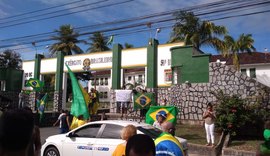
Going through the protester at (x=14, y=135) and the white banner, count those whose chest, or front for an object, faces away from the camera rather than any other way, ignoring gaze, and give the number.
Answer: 1

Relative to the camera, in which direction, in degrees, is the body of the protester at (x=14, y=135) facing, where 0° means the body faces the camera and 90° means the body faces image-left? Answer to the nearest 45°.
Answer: approximately 180°

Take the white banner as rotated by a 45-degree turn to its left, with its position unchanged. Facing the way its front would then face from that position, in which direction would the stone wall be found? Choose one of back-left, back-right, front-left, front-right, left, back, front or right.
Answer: front

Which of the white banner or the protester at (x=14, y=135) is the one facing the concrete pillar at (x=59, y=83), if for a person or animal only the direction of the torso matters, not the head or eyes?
the protester

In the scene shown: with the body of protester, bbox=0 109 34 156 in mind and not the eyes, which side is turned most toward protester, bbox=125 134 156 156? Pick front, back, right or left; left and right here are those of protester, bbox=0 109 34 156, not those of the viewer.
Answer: right

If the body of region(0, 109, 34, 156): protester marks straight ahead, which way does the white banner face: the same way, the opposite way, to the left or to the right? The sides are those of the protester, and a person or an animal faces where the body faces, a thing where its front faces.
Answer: the opposite way

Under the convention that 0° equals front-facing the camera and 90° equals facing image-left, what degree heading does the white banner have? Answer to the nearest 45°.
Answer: approximately 0°

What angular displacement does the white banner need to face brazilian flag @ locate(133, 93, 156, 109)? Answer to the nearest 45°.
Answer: approximately 45° to its left

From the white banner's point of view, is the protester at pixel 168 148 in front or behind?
in front

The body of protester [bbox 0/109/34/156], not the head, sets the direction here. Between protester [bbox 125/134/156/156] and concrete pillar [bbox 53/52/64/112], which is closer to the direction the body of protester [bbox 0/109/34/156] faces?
the concrete pillar

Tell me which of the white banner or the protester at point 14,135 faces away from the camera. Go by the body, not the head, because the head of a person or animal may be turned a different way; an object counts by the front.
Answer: the protester

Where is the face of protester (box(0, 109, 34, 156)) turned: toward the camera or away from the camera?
away from the camera

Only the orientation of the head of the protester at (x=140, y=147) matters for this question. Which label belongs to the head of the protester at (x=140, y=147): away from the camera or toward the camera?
away from the camera

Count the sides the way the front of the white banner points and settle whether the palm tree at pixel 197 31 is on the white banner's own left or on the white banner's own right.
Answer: on the white banner's own left
